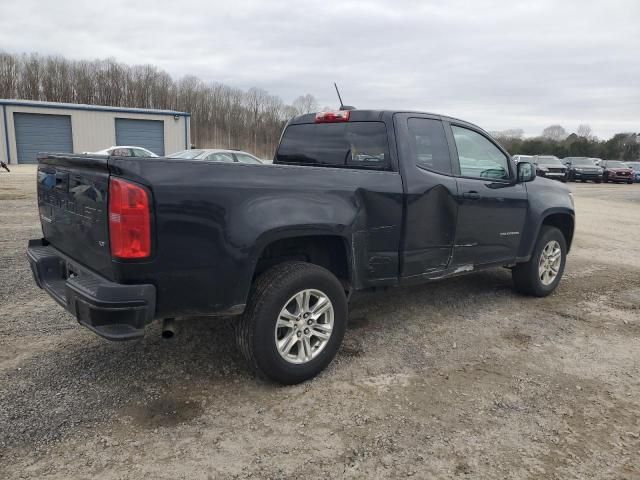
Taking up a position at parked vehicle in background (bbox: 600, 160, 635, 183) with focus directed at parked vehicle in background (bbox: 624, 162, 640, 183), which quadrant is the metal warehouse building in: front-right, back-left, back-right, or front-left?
back-left

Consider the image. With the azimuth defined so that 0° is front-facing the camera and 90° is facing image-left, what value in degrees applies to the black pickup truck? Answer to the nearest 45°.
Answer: approximately 225°

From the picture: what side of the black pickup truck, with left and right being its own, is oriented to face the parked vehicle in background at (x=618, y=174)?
front

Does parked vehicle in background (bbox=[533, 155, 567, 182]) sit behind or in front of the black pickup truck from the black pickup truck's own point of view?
in front

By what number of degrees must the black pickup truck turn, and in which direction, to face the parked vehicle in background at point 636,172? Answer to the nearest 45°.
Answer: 0° — it already faces it

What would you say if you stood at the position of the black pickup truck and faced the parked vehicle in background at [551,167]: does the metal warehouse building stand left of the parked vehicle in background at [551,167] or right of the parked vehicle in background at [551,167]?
left

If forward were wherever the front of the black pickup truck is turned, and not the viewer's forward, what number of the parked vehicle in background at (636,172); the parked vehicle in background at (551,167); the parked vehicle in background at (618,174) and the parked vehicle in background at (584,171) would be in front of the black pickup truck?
4

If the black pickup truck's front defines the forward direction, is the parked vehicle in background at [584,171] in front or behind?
in front

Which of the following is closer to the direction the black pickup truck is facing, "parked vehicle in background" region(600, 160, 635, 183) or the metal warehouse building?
the parked vehicle in background

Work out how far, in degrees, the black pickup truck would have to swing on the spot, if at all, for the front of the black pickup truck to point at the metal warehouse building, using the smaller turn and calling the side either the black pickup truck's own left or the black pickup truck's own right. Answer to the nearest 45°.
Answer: approximately 90° to the black pickup truck's own left

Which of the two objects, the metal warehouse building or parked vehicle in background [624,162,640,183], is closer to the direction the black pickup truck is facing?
the parked vehicle in background
